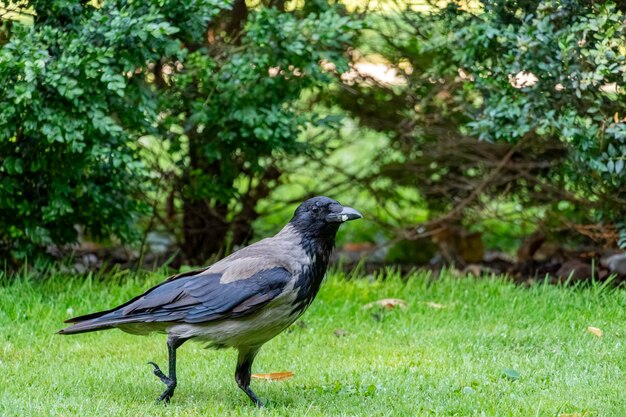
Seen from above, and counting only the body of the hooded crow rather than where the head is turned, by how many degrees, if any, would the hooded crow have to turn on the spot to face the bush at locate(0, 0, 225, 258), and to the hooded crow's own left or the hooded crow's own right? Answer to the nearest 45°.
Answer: approximately 135° to the hooded crow's own left

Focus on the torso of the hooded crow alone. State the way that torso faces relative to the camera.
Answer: to the viewer's right

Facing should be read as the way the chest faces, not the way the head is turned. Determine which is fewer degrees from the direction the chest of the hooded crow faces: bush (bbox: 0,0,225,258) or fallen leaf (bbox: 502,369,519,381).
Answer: the fallen leaf

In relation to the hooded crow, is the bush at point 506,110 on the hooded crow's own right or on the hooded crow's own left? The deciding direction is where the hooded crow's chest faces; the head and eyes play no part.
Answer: on the hooded crow's own left

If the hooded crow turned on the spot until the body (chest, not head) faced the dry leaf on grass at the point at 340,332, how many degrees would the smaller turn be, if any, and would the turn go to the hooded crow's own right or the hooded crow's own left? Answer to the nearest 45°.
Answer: approximately 45° to the hooded crow's own left

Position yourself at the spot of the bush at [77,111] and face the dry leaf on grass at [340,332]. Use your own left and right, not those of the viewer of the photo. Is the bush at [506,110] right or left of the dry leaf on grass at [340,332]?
left

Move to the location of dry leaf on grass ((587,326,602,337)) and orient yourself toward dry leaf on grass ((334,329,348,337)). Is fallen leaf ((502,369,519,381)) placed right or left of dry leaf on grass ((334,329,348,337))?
left

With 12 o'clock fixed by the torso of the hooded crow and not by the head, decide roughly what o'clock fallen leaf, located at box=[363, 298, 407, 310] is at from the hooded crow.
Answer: The fallen leaf is roughly at 10 o'clock from the hooded crow.

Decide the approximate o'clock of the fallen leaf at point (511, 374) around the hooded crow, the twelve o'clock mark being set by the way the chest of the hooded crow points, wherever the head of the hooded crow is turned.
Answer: The fallen leaf is roughly at 12 o'clock from the hooded crow.
